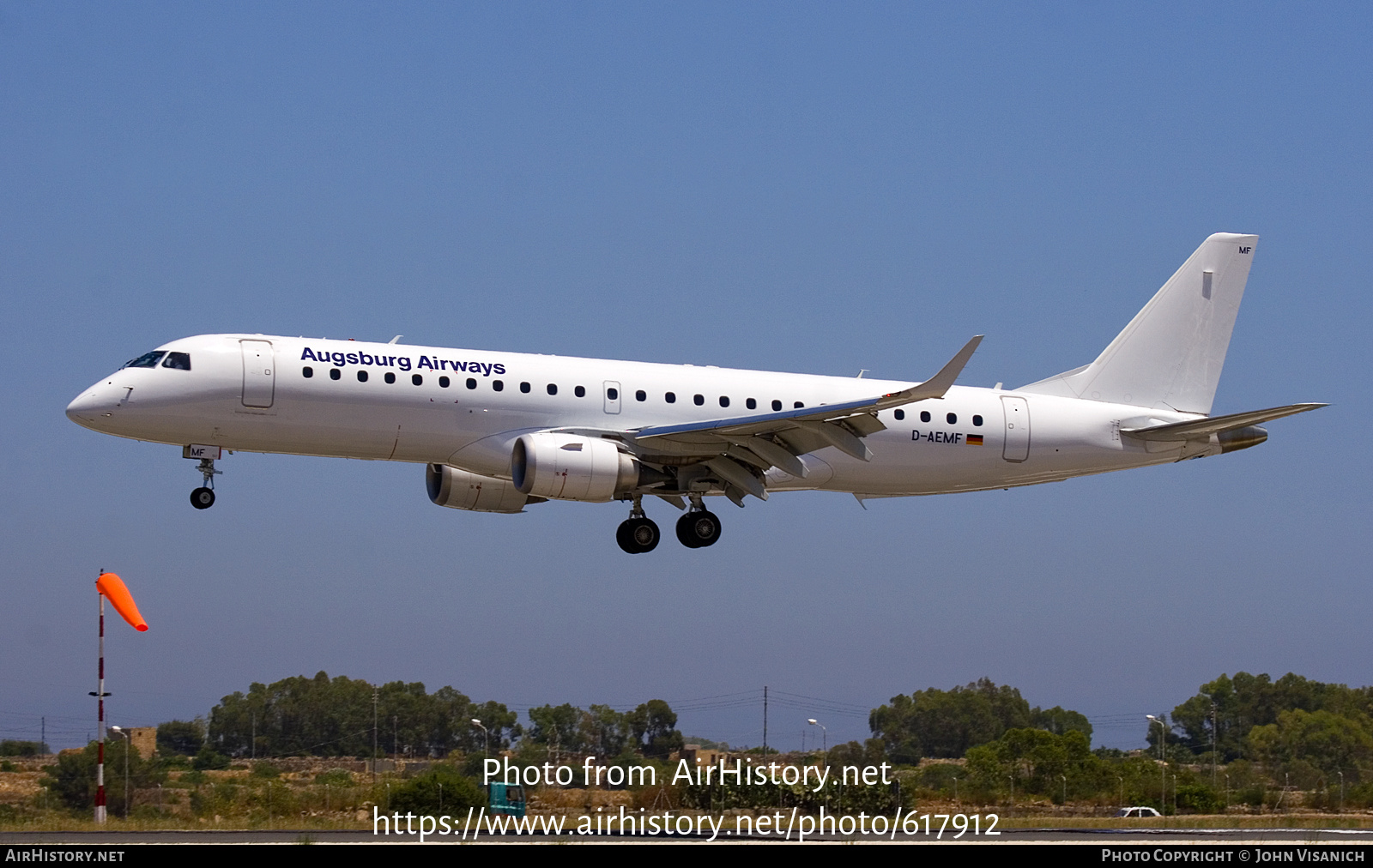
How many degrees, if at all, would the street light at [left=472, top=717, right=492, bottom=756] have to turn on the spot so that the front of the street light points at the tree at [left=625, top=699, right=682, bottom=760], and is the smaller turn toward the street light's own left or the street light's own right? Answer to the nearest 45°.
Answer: approximately 180°

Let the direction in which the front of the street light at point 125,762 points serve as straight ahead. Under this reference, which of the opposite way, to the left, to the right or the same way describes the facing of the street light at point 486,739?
the same way

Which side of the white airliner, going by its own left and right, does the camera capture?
left

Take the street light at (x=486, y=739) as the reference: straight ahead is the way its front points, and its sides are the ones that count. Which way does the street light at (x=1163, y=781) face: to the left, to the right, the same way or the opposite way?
the same way

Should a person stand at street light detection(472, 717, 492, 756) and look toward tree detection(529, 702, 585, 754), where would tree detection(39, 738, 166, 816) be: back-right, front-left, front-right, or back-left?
back-right

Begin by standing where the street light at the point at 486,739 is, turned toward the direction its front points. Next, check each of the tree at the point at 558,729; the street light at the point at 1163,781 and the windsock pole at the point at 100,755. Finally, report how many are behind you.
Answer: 2

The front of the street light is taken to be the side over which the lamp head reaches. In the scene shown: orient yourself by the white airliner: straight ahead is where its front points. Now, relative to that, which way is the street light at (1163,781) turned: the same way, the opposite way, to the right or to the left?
the same way

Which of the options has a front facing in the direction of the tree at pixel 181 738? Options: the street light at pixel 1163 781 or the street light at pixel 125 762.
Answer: the street light at pixel 1163 781

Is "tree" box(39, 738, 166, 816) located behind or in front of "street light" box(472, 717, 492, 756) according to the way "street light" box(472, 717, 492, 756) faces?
in front

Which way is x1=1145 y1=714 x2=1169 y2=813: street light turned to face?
to the viewer's left

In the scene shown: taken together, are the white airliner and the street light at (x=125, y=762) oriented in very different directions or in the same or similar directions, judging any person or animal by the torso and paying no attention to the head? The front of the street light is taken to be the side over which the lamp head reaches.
same or similar directions

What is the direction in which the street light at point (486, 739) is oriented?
to the viewer's left

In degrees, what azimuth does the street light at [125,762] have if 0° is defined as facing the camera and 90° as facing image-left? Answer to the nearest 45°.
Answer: approximately 90°

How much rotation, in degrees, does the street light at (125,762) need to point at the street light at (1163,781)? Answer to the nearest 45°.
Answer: approximately 180°

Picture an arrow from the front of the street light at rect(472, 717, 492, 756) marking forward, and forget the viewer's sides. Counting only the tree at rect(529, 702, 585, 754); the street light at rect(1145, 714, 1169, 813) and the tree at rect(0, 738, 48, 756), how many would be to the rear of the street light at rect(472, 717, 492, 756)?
2
